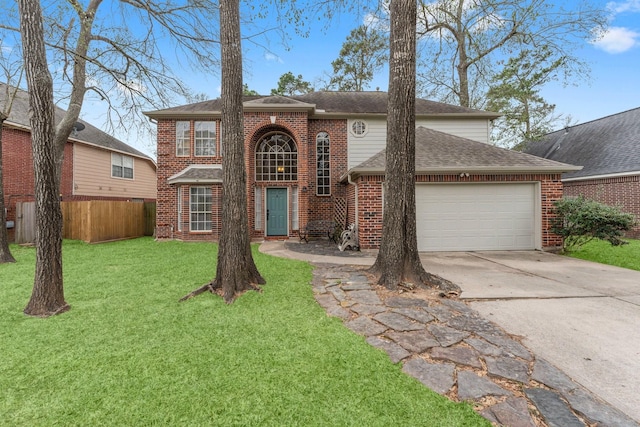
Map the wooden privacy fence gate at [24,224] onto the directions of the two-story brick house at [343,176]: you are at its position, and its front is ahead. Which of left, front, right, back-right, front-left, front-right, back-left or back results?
right

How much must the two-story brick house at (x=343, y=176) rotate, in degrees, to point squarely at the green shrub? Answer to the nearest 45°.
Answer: approximately 45° to its left

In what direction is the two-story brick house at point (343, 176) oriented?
toward the camera

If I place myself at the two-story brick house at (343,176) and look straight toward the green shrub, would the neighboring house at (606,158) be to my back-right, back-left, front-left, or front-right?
front-left

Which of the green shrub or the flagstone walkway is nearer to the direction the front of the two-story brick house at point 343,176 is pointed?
the flagstone walkway

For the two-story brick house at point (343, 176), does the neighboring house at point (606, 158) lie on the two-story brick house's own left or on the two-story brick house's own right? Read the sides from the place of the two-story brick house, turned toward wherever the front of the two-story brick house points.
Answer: on the two-story brick house's own left

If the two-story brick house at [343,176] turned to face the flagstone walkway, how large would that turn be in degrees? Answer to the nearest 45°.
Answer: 0° — it already faces it

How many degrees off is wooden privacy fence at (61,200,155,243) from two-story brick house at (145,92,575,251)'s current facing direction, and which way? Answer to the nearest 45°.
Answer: approximately 90° to its right

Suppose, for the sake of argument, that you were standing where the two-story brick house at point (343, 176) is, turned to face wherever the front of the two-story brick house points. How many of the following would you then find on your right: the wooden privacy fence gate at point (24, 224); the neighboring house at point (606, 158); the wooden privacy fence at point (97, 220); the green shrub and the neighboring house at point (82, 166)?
3

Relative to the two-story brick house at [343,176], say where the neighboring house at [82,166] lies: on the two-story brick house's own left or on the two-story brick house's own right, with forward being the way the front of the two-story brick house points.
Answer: on the two-story brick house's own right

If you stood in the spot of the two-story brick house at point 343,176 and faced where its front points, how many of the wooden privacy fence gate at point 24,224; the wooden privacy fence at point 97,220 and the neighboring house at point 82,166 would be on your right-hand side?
3

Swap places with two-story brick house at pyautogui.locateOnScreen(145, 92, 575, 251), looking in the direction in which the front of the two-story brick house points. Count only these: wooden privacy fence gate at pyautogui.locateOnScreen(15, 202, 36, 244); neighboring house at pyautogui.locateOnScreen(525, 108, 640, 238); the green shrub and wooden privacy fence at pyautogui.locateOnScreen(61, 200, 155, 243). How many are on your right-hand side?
2
